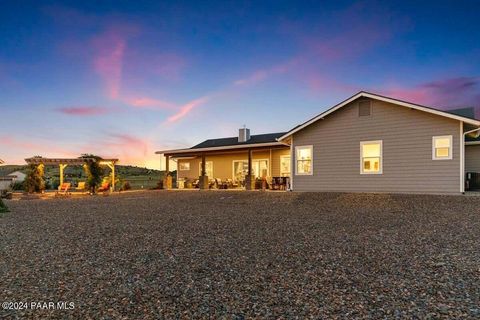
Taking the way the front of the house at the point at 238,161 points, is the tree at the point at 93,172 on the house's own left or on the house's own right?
on the house's own right

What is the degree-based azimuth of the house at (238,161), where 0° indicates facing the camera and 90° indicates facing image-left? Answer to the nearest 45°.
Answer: approximately 0°

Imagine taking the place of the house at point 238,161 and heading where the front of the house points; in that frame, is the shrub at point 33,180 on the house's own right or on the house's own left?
on the house's own right
